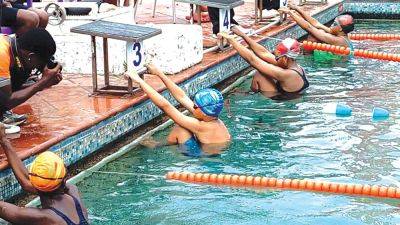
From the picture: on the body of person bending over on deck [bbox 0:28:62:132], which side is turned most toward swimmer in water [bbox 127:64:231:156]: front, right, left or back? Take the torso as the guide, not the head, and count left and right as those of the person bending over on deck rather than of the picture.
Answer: front

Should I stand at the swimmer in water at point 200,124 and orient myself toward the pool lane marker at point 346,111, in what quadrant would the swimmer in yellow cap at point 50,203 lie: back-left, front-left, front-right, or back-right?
back-right

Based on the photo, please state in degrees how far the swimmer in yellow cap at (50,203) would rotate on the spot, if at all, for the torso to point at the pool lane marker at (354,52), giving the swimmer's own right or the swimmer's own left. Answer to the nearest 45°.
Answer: approximately 90° to the swimmer's own right

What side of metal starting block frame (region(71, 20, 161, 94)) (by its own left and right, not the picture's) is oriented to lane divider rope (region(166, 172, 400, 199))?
front

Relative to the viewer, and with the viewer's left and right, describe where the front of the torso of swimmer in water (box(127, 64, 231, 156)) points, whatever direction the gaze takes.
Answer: facing away from the viewer and to the left of the viewer

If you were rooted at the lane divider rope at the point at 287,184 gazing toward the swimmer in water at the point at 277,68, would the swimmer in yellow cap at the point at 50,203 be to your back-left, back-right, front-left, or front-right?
back-left

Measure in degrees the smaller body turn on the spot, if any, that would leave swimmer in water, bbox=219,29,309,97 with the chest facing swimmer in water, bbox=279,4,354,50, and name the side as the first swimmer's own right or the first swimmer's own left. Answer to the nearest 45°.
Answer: approximately 90° to the first swimmer's own right

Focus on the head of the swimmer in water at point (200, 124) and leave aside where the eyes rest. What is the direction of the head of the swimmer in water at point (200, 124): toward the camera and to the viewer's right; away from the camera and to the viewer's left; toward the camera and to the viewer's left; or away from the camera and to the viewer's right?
away from the camera and to the viewer's left

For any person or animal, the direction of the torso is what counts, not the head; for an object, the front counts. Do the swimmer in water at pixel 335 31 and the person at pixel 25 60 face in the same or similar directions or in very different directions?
very different directions

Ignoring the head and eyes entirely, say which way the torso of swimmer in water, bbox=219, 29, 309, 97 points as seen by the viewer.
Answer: to the viewer's left

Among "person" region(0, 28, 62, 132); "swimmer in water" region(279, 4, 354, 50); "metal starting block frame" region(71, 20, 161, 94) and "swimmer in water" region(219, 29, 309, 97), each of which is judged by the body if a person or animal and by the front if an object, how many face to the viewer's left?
2

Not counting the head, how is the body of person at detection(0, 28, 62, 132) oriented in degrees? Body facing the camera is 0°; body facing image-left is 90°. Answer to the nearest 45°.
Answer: approximately 270°

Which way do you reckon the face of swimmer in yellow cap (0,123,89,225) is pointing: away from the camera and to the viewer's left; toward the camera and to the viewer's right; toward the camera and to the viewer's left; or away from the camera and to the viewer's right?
away from the camera and to the viewer's left
